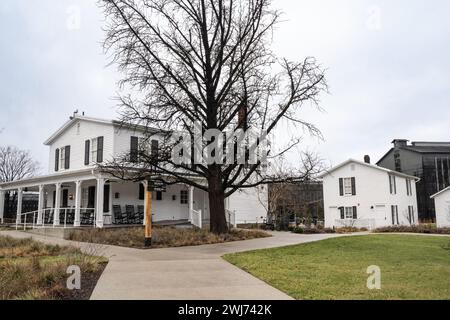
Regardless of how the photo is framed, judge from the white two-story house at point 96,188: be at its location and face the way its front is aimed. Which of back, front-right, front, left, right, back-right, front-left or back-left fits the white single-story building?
back-left

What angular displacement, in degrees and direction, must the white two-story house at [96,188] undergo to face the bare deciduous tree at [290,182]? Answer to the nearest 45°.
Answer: approximately 135° to its left

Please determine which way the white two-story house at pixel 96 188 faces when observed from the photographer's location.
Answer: facing the viewer and to the left of the viewer

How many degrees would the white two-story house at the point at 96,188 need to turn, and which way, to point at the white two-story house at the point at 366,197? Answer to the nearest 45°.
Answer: approximately 135° to its left

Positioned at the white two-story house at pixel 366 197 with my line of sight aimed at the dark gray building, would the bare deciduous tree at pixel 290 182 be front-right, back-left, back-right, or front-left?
back-left

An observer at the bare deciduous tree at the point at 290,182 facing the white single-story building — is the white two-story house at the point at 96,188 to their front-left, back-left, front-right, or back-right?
back-right

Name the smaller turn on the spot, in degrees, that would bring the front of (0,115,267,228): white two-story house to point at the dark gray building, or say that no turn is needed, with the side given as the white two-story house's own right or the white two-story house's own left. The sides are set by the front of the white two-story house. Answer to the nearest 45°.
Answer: approximately 135° to the white two-story house's own left
